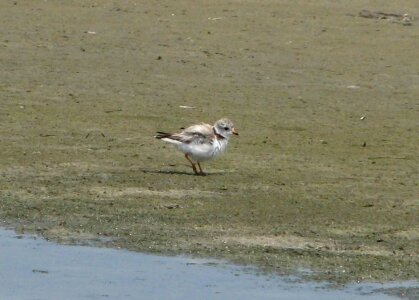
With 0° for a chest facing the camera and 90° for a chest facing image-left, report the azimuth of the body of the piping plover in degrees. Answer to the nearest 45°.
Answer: approximately 270°
